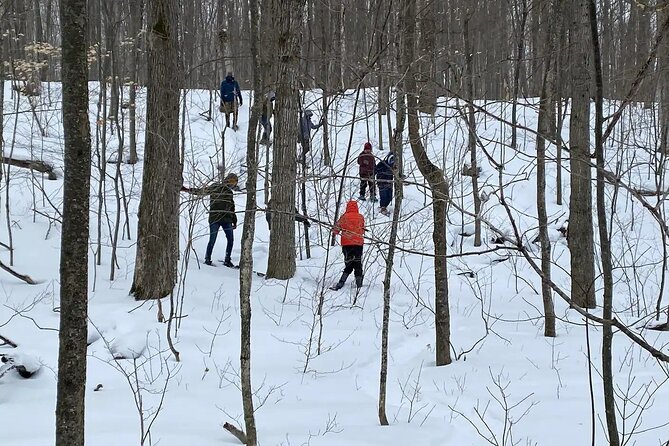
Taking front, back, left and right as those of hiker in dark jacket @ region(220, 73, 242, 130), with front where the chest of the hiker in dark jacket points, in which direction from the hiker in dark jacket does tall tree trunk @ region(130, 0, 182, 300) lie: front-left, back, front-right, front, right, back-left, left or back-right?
back

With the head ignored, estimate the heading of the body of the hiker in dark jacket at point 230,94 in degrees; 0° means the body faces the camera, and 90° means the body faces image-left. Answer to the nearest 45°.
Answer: approximately 180°

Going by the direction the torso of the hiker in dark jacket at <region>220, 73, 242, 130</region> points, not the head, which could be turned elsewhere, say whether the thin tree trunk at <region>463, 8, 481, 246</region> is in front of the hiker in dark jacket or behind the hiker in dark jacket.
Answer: behind

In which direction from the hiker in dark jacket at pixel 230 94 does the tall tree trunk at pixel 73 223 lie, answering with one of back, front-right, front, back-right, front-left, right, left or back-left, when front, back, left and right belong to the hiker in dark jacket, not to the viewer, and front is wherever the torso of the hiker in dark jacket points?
back

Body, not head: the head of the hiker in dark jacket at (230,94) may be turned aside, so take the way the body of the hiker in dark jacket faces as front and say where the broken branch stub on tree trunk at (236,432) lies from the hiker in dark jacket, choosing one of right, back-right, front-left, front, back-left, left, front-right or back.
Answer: back

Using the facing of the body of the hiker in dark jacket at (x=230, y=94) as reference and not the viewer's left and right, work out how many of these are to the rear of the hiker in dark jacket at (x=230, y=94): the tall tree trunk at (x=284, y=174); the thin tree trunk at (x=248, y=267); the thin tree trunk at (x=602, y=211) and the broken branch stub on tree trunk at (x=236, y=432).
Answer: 4

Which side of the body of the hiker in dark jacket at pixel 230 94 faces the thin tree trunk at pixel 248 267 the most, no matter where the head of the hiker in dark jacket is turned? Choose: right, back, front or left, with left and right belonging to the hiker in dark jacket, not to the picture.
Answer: back

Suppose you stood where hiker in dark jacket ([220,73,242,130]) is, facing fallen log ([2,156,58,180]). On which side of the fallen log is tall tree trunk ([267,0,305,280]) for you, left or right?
left

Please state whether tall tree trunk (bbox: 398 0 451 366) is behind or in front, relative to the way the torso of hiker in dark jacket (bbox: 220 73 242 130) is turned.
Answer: behind

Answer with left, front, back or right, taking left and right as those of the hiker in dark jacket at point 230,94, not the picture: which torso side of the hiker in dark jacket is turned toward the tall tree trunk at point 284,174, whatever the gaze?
back

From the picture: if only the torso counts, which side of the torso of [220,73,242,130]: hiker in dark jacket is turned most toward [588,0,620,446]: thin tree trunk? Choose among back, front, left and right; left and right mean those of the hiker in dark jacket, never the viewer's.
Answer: back
